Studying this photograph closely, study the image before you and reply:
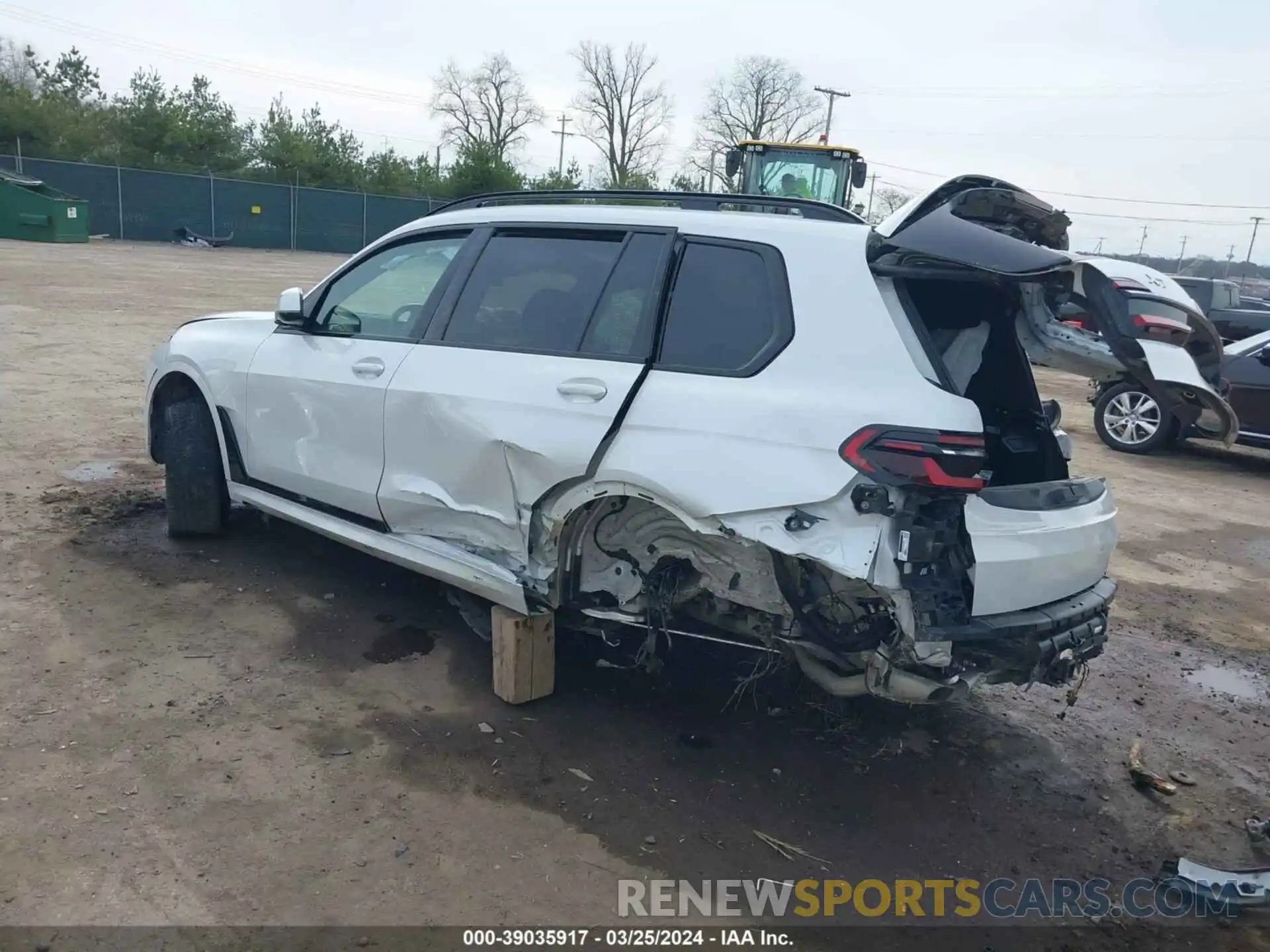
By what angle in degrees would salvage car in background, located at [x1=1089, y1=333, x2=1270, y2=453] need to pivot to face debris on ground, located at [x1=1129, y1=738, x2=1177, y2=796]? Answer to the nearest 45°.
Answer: approximately 90° to its left

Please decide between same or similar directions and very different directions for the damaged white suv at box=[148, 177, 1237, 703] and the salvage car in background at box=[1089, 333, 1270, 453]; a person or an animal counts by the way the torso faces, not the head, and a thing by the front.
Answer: same or similar directions

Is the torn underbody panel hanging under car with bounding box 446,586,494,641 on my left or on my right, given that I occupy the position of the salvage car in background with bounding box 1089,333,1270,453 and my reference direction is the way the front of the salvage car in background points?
on my left

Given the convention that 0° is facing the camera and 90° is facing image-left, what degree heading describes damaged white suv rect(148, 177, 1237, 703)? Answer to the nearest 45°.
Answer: approximately 135°

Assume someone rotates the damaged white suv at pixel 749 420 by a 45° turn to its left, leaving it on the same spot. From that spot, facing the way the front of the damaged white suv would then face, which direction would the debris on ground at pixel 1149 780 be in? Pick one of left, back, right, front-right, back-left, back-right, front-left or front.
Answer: back

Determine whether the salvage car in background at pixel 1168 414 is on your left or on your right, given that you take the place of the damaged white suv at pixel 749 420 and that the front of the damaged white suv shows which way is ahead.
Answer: on your right

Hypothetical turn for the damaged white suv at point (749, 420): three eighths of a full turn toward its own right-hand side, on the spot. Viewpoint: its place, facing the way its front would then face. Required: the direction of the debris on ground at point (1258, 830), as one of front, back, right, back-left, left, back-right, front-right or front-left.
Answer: front

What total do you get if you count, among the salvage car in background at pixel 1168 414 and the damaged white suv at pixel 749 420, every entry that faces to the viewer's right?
0

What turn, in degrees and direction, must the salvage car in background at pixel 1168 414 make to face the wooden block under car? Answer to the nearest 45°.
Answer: approximately 90° to its left

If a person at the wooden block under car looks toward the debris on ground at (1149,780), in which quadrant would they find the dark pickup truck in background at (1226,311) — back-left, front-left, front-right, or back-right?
front-left

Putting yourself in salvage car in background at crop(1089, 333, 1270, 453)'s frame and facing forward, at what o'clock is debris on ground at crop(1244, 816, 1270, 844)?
The debris on ground is roughly at 9 o'clock from the salvage car in background.

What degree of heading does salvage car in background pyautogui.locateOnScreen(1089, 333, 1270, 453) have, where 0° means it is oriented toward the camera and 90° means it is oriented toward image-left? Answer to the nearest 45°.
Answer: approximately 90°

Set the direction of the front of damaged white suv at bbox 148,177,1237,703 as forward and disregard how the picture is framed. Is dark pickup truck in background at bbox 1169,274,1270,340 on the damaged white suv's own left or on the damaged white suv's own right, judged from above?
on the damaged white suv's own right

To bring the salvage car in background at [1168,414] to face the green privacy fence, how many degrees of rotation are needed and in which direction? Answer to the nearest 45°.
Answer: approximately 45° to its right

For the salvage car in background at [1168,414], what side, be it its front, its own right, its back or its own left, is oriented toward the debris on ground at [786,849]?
left
